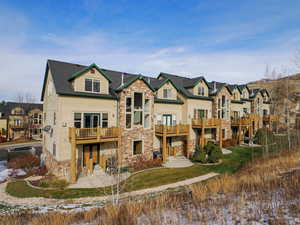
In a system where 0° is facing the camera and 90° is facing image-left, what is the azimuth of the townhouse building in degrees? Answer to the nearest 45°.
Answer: approximately 315°

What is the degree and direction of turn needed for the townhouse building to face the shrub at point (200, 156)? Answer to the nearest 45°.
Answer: approximately 45° to its left

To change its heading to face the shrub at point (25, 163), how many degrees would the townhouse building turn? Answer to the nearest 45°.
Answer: approximately 135° to its right

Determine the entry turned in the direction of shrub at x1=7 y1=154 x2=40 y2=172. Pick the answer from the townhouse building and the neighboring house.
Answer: the neighboring house

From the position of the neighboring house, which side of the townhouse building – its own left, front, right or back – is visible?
back

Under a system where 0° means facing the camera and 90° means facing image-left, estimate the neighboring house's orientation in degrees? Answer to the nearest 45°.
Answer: approximately 0°
